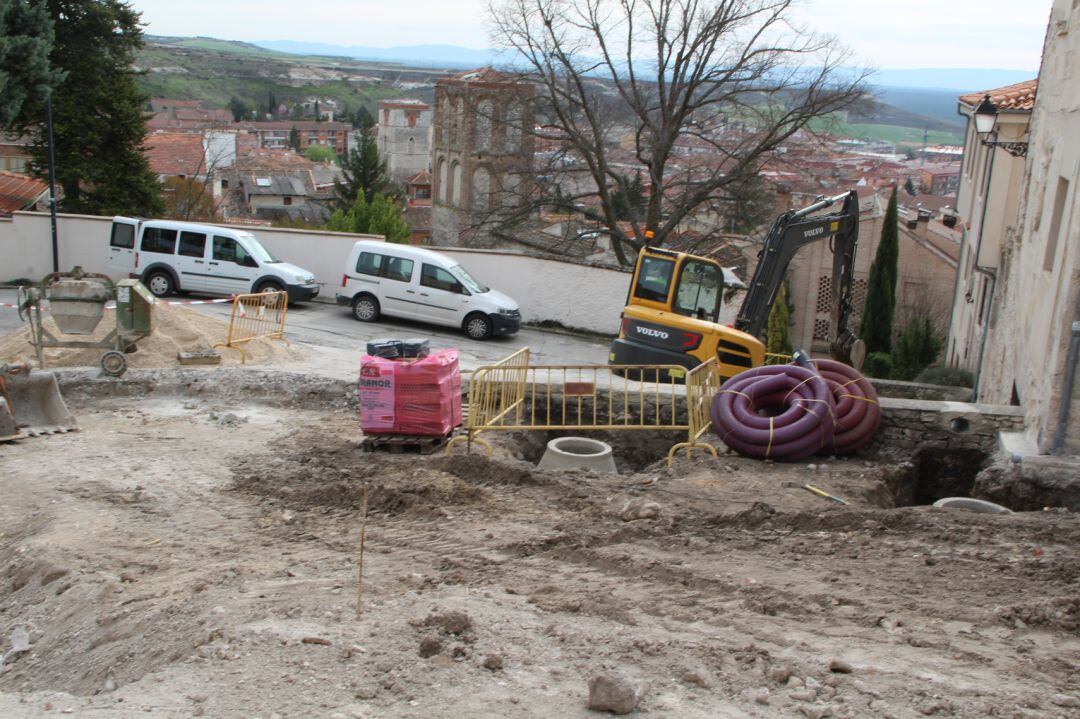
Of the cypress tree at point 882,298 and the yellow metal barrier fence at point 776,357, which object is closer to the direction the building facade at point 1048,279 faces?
the yellow metal barrier fence

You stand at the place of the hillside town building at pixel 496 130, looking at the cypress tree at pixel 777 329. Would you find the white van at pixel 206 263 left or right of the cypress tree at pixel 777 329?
right

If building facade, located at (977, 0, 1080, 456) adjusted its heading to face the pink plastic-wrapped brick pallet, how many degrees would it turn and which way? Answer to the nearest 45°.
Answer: approximately 45° to its left

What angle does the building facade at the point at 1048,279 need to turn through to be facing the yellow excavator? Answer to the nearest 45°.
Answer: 0° — it already faces it

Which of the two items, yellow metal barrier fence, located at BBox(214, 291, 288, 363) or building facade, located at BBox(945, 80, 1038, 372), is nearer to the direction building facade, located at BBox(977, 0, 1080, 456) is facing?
the yellow metal barrier fence

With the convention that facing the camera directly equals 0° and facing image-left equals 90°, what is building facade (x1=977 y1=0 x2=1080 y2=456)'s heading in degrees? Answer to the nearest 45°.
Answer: approximately 90°

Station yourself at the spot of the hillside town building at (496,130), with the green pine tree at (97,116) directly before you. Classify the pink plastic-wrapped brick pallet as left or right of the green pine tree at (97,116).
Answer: left

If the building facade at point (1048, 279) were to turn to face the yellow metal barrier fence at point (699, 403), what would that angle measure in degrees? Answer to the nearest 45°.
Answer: approximately 45° to its left

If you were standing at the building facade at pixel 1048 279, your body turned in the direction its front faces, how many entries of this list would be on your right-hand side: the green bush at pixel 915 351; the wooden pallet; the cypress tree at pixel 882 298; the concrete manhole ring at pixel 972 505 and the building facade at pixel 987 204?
3

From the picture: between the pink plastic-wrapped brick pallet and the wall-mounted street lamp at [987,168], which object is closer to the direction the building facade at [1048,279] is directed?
the pink plastic-wrapped brick pallet
